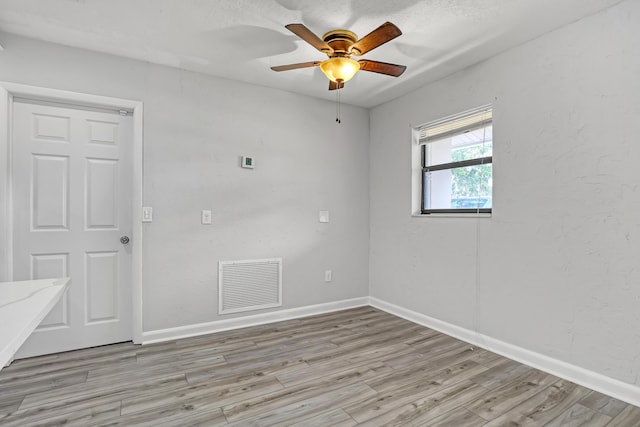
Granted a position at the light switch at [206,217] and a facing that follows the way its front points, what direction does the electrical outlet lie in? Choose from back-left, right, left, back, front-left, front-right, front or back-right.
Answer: left

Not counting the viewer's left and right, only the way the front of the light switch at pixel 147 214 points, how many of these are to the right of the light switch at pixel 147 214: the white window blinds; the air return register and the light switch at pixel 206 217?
0

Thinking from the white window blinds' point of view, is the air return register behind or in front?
in front

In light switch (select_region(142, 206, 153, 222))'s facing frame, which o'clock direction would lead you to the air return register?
The air return register is roughly at 9 o'clock from the light switch.

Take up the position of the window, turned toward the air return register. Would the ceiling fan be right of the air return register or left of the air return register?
left

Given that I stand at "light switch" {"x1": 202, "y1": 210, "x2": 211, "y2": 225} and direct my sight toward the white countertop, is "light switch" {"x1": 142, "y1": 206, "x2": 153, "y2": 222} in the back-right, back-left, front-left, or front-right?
front-right

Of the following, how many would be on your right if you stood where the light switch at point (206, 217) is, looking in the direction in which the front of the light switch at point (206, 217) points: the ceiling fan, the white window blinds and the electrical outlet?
0

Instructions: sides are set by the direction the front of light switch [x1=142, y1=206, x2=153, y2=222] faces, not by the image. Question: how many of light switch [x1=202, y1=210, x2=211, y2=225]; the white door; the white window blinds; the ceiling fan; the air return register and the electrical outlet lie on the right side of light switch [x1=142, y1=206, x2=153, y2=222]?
1

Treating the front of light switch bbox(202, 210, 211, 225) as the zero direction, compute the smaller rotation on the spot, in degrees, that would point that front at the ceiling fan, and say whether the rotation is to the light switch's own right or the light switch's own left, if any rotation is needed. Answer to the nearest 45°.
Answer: approximately 45° to the light switch's own left

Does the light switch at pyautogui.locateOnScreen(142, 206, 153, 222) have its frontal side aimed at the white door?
no

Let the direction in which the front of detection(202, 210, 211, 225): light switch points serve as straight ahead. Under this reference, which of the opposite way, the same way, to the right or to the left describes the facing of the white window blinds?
to the right

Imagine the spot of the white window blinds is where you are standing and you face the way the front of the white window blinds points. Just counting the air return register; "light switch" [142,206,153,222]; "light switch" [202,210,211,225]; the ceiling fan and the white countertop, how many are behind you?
0

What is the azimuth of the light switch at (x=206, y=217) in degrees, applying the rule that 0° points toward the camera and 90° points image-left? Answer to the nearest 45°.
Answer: approximately 0°

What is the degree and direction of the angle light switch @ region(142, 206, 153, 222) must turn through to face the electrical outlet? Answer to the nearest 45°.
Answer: approximately 90° to its left

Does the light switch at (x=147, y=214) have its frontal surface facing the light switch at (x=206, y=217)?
no

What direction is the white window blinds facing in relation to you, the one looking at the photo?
facing the viewer and to the left of the viewer

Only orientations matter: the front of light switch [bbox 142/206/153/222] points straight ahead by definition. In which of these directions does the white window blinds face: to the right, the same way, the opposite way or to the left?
to the right

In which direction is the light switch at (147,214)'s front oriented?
toward the camera

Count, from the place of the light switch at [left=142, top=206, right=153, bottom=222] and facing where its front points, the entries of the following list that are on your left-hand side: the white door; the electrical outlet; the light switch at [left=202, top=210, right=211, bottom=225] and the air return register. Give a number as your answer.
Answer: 3

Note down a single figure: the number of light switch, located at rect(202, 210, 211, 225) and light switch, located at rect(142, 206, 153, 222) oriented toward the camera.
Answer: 2

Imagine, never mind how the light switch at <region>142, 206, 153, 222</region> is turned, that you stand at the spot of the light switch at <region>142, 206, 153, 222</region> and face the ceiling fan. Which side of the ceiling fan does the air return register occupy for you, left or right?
left

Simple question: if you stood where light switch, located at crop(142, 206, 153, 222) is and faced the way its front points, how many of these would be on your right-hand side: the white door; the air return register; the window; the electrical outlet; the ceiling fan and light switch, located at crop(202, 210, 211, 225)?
1
